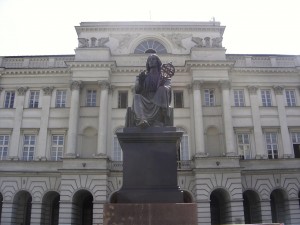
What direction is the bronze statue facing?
toward the camera

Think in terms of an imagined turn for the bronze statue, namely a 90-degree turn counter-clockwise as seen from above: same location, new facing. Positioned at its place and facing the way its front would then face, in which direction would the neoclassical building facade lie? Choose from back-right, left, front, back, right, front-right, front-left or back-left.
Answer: left

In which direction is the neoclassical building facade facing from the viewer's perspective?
toward the camera

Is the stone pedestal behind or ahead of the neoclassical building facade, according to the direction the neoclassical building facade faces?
ahead
